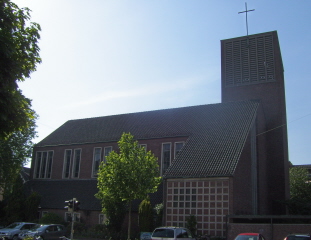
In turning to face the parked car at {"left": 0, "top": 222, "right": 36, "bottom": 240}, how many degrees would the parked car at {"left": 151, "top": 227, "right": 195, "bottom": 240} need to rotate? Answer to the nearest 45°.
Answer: approximately 135° to its left

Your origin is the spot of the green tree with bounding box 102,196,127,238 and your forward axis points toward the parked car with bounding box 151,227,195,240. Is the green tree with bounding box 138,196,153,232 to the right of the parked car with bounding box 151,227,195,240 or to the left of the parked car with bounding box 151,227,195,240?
left
